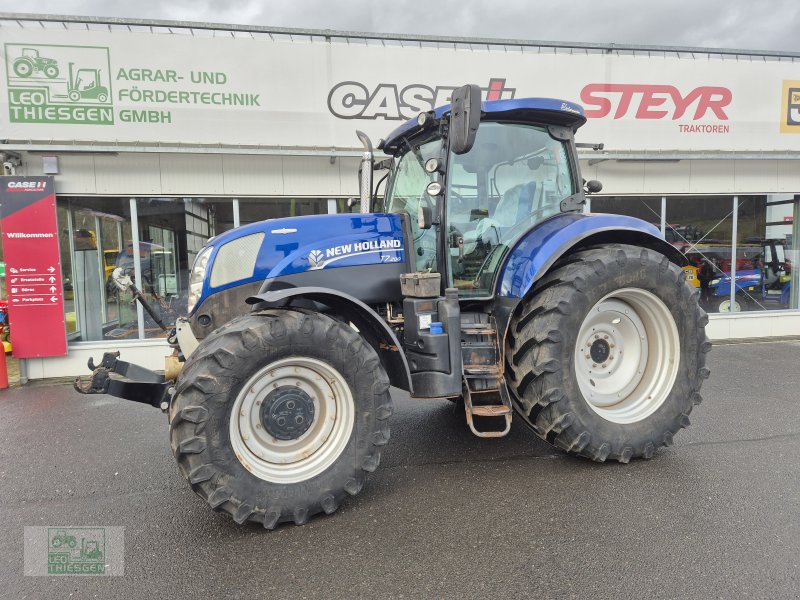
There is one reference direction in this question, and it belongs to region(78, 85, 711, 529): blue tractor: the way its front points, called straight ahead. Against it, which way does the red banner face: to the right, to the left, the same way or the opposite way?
to the left

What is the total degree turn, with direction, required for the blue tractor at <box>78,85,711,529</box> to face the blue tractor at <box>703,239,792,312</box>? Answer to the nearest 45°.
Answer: approximately 180°

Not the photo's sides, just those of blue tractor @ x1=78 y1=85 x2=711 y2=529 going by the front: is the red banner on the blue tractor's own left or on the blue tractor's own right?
on the blue tractor's own right

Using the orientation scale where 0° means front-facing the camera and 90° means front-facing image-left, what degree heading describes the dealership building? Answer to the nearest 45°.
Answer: approximately 0°

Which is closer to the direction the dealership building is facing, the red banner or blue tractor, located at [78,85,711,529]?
the blue tractor

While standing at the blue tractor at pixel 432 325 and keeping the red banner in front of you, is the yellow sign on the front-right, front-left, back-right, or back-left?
back-right

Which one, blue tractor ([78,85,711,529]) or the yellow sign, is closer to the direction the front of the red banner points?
the blue tractor
